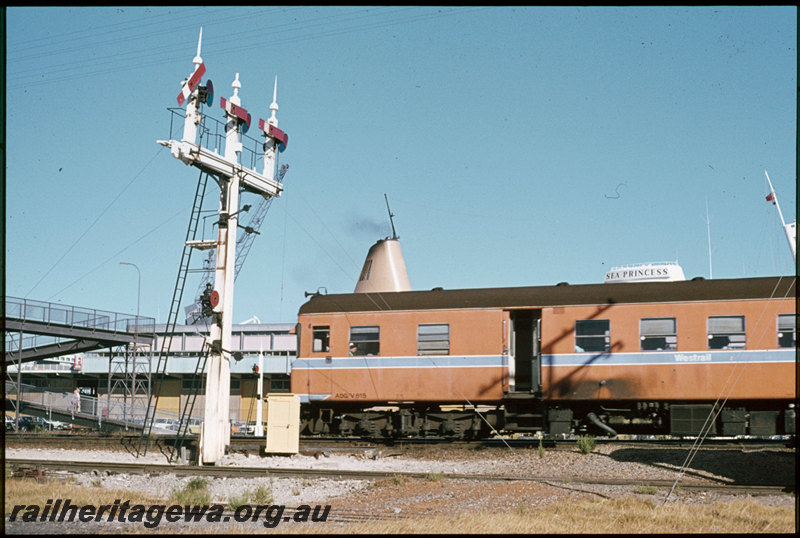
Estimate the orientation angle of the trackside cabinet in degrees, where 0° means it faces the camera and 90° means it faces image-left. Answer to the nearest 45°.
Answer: approximately 0°

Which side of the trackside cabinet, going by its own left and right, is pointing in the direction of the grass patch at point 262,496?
front

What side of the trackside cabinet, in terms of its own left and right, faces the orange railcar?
left

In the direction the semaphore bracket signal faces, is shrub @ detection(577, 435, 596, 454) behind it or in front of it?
in front

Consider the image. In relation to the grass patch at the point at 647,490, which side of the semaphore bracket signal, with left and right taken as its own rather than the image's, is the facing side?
front

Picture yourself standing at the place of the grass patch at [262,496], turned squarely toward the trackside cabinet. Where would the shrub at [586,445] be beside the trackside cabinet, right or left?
right

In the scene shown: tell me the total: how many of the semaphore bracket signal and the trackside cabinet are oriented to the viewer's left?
0

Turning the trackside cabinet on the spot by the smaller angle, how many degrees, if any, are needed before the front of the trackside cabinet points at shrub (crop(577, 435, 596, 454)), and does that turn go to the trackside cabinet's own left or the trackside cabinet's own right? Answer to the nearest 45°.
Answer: approximately 90° to the trackside cabinet's own left

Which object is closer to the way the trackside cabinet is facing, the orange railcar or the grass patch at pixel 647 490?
the grass patch

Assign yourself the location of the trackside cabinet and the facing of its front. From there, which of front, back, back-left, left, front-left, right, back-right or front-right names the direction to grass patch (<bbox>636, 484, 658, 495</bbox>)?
front-left

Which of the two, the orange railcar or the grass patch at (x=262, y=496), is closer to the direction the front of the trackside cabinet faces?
the grass patch
